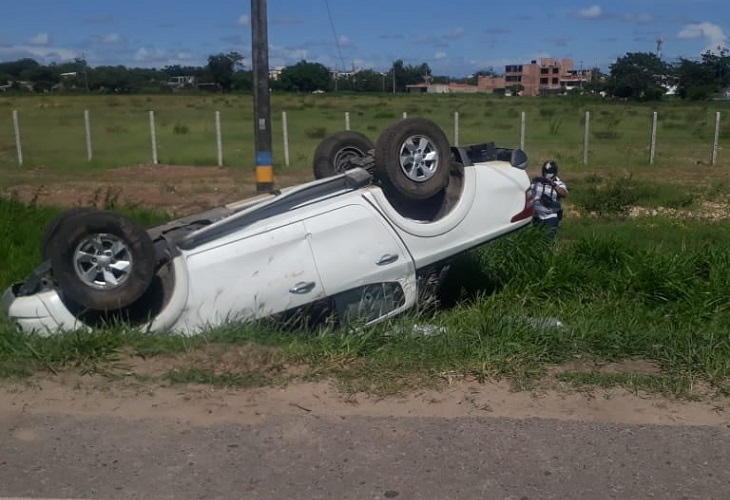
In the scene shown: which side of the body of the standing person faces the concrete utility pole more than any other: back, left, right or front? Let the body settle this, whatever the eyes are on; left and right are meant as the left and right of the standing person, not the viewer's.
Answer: right

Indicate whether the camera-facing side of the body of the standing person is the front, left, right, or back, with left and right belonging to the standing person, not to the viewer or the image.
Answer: front

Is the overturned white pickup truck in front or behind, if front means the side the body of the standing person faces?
in front

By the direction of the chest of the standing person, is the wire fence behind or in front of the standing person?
behind

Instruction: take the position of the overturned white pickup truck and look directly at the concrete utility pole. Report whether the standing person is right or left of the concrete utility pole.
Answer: right
